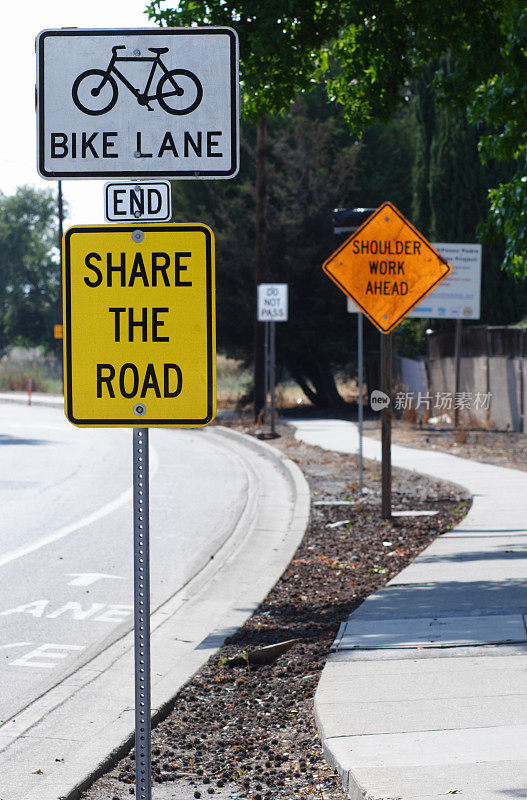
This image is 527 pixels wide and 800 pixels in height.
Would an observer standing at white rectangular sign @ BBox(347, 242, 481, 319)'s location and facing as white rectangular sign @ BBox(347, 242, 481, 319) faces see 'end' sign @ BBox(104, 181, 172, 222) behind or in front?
in front

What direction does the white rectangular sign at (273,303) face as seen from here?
toward the camera

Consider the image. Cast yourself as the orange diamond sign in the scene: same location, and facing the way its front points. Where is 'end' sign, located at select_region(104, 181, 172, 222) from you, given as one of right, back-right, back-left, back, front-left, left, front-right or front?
front

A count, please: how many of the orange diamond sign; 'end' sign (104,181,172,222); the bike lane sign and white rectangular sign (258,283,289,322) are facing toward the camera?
4

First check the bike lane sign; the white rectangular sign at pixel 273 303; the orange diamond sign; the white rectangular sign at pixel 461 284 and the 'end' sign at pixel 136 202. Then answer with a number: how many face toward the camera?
5

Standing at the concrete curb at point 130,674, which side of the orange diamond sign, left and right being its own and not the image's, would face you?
front

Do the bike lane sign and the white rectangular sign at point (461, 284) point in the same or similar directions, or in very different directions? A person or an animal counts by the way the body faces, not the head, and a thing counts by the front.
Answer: same or similar directions

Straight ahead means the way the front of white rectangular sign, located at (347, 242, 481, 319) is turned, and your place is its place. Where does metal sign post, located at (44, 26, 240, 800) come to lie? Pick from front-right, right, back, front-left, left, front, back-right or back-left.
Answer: front

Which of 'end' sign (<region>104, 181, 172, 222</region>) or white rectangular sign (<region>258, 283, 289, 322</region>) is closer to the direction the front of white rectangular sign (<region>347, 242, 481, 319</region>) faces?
the 'end' sign

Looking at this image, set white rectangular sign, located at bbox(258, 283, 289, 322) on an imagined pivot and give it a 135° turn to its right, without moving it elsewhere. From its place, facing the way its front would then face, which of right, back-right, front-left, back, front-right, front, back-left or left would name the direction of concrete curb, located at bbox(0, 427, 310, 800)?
back-left

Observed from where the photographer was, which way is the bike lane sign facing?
facing the viewer

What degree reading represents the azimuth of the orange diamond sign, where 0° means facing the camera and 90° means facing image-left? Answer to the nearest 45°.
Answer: approximately 0°

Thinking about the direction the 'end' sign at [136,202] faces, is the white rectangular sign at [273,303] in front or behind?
behind

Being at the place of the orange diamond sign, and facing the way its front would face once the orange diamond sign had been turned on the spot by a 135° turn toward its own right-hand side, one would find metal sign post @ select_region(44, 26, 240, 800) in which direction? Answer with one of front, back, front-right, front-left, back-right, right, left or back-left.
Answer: back-left

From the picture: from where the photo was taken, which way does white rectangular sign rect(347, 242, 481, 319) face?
toward the camera

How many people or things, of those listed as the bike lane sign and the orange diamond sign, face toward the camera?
2
